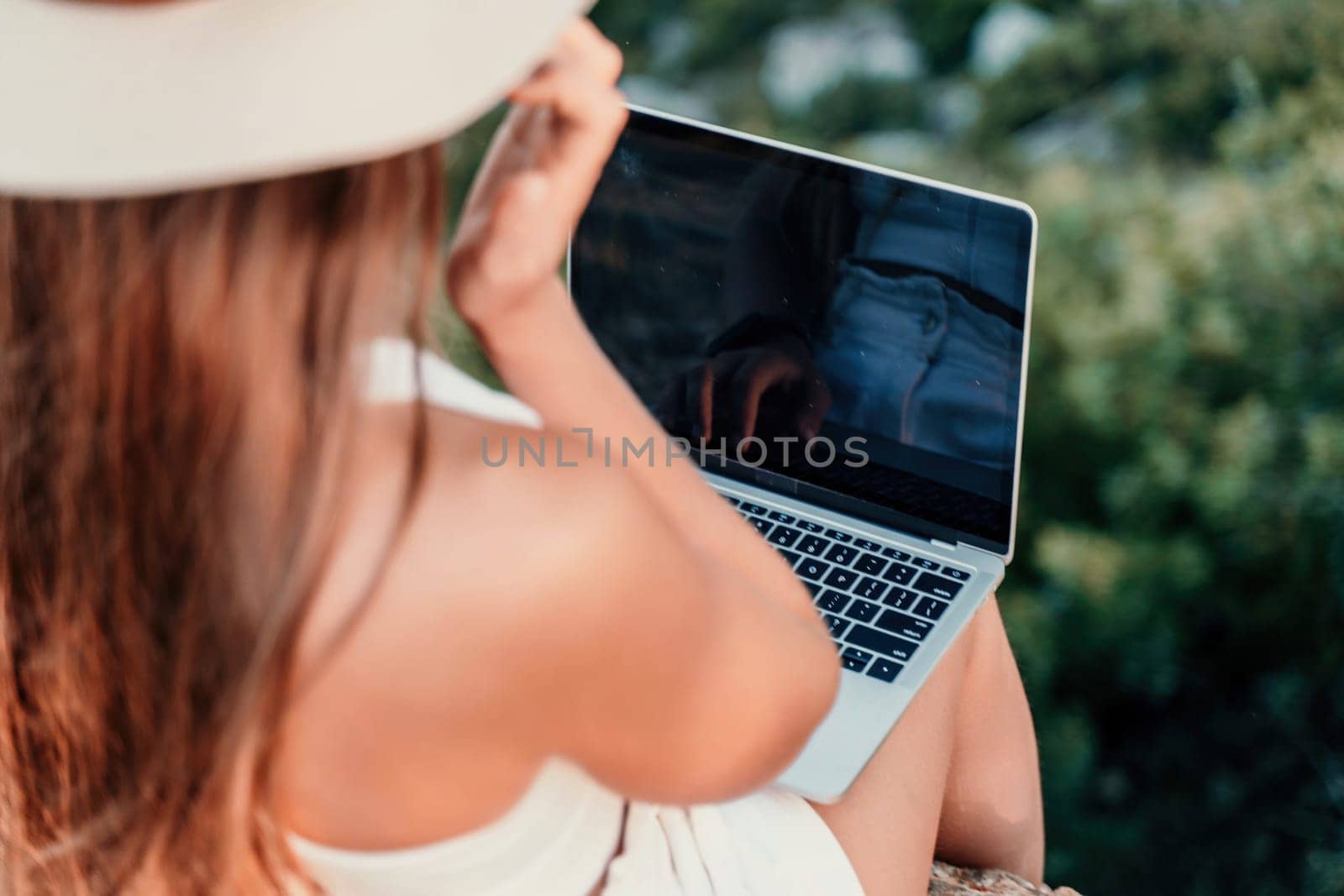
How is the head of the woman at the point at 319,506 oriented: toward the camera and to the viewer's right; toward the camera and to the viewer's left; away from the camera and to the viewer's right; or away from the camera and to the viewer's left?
away from the camera and to the viewer's right

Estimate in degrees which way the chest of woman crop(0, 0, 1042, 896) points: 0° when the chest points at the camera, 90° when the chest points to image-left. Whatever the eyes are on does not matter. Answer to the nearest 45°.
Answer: approximately 225°

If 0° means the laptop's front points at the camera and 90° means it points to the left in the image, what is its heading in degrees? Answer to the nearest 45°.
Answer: approximately 45°
